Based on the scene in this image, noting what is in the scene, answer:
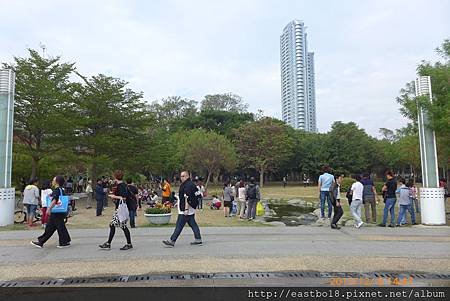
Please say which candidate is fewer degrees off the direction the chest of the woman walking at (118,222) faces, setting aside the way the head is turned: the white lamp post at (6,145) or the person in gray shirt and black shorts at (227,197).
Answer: the white lamp post

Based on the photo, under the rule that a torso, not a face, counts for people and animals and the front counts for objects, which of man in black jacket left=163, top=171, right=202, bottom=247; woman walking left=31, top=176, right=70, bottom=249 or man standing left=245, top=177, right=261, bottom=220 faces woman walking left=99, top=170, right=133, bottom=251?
the man in black jacket

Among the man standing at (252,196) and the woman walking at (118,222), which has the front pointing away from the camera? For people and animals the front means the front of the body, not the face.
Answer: the man standing

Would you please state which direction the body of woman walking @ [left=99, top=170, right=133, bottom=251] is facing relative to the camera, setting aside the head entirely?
to the viewer's left

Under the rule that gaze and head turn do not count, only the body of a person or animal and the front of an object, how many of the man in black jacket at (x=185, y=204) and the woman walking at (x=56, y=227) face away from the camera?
0

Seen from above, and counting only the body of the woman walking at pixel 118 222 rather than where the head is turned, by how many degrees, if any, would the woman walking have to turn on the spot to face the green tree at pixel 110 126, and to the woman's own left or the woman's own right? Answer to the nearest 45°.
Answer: approximately 90° to the woman's own right

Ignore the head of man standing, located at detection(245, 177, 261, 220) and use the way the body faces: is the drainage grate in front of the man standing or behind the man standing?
behind

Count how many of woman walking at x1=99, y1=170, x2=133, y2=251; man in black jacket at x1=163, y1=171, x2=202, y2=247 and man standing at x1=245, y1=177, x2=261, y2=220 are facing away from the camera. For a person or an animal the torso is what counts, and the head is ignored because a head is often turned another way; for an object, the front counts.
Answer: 1

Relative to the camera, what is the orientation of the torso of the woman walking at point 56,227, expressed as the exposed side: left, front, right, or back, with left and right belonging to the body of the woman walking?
left

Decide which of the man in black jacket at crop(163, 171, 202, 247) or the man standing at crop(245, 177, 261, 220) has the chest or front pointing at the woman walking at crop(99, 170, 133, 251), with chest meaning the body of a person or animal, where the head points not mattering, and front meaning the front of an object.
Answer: the man in black jacket

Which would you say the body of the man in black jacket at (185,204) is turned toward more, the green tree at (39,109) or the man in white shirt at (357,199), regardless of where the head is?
the green tree

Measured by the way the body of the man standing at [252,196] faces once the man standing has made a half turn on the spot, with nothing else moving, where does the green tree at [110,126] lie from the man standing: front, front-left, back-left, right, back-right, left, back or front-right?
back-right
